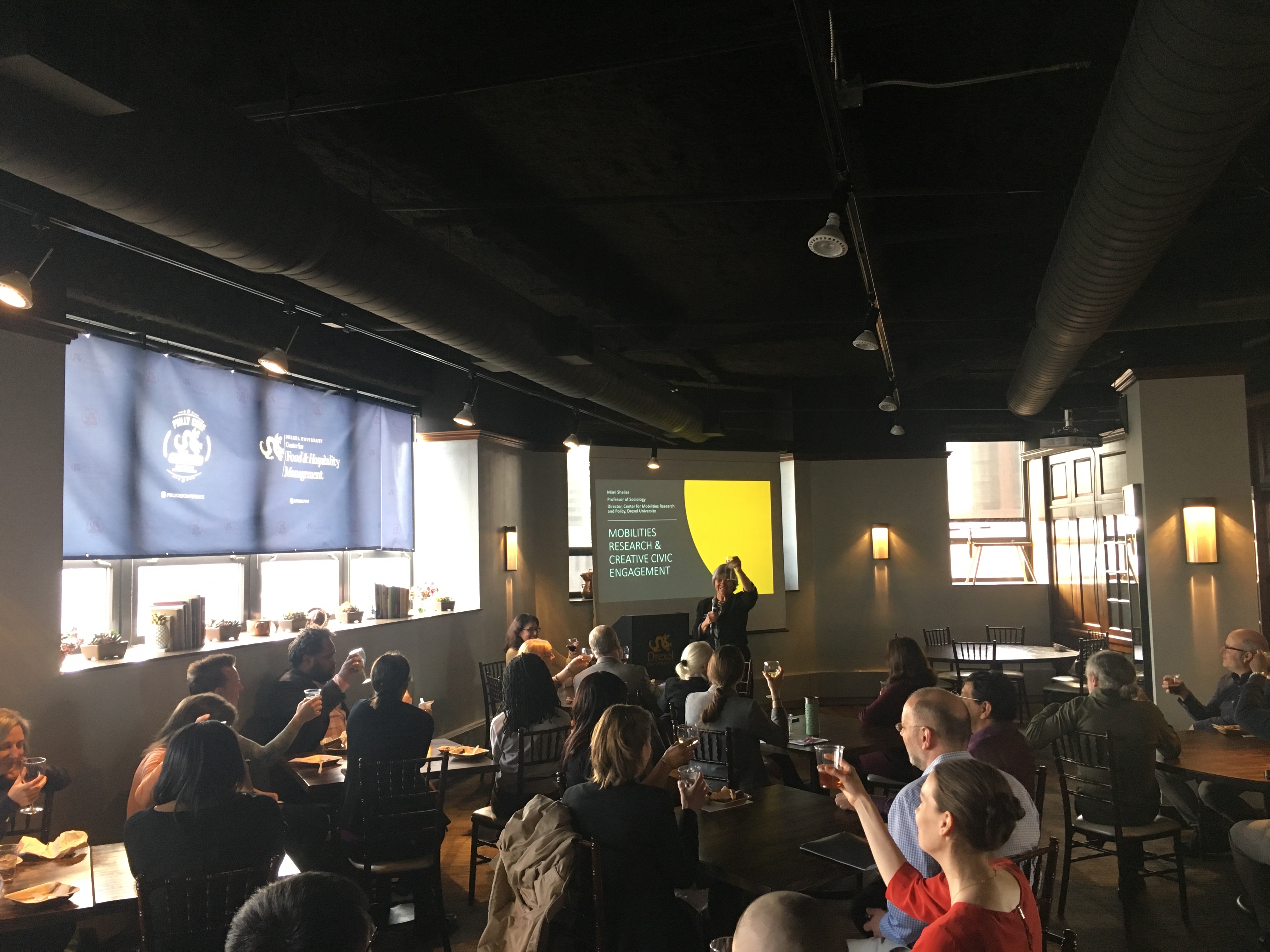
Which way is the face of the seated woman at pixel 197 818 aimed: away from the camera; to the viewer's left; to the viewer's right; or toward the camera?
away from the camera

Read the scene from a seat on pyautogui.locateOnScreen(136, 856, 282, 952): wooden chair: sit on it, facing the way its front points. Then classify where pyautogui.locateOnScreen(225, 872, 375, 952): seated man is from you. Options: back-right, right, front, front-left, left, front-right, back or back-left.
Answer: back

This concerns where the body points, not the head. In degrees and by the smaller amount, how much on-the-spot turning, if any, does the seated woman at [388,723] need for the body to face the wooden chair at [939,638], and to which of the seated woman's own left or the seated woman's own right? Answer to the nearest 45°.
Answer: approximately 45° to the seated woman's own right

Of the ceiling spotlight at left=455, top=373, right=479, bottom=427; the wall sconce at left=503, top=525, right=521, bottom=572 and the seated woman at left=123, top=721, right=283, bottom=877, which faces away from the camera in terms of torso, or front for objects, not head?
the seated woman

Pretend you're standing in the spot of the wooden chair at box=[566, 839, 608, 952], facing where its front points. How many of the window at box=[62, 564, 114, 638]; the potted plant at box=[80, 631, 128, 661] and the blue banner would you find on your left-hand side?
3

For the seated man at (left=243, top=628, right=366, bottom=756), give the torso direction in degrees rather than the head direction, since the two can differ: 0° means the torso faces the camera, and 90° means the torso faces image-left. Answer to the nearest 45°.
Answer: approximately 270°

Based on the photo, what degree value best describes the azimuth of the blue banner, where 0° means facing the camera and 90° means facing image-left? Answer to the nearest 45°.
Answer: approximately 315°

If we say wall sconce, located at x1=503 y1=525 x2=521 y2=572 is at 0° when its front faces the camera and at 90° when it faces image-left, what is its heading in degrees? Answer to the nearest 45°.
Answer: approximately 315°

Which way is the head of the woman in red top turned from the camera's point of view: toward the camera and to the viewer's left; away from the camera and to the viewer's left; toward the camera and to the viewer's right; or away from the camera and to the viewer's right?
away from the camera and to the viewer's left

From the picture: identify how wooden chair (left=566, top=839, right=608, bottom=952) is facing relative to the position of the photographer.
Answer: facing away from the viewer and to the right of the viewer

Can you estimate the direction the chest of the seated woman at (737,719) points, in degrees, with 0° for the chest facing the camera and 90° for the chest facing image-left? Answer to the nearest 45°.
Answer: approximately 180°

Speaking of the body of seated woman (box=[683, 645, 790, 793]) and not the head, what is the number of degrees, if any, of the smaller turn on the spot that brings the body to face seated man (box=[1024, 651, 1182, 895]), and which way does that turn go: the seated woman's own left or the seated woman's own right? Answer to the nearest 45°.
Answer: approximately 90° to the seated woman's own right
